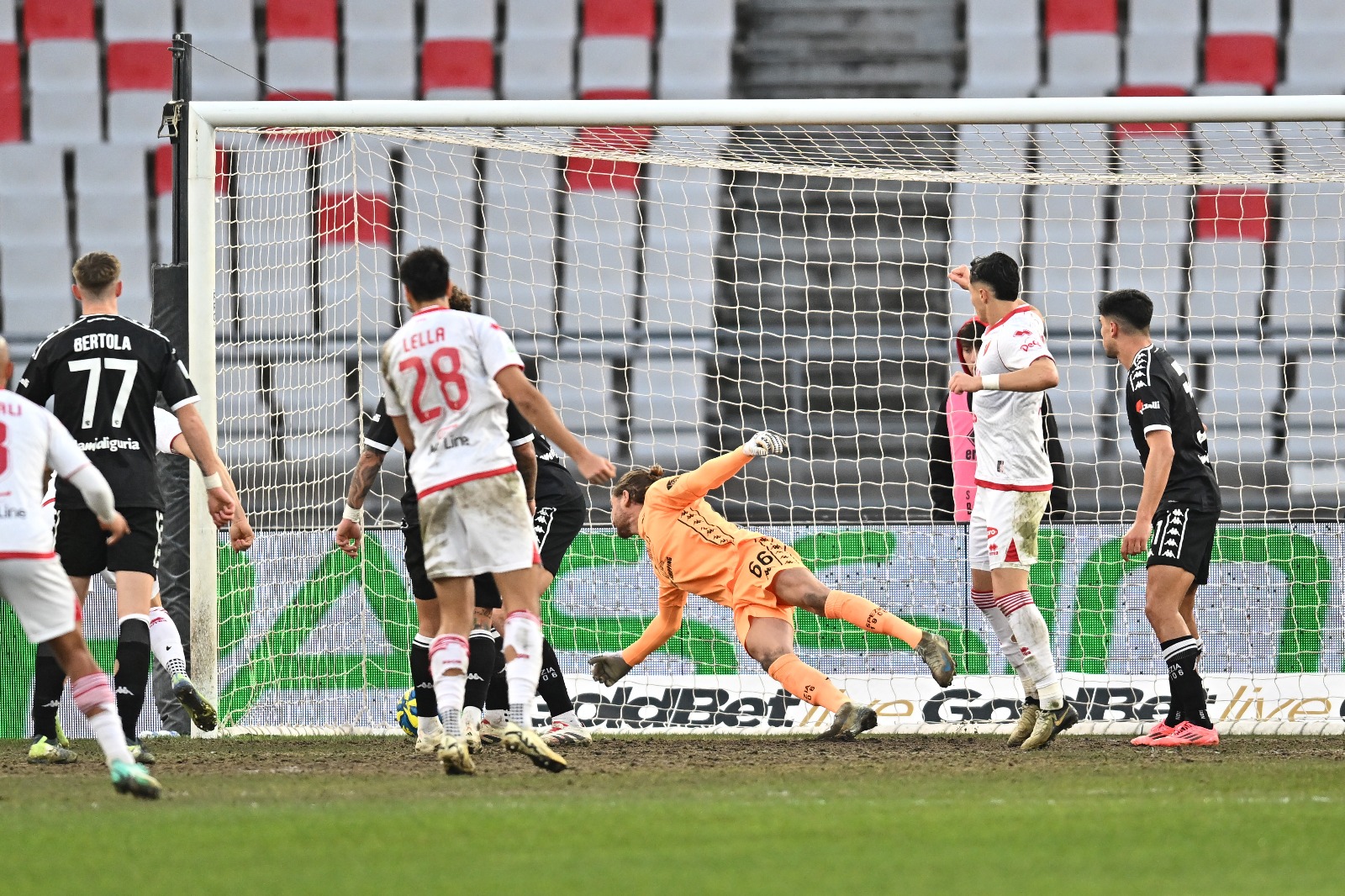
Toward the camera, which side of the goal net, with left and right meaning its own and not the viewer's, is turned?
front

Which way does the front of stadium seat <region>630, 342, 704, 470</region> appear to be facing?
toward the camera

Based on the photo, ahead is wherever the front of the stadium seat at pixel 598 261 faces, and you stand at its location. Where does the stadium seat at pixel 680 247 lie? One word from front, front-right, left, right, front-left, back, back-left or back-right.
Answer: left

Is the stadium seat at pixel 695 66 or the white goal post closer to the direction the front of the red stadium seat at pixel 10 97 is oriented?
the white goal post

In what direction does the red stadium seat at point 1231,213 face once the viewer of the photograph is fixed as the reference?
facing the viewer

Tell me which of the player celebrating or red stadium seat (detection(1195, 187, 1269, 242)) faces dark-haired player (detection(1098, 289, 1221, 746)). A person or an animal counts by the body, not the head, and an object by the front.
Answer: the red stadium seat

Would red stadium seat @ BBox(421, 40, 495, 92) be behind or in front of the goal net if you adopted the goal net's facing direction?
behind

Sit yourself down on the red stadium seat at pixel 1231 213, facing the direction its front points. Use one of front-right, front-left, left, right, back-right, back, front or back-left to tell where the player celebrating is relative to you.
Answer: front

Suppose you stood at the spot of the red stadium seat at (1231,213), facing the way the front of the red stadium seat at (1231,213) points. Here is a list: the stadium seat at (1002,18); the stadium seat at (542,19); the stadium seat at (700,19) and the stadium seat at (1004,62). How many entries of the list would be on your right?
4

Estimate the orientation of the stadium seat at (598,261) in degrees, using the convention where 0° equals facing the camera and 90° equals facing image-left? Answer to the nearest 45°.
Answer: approximately 0°

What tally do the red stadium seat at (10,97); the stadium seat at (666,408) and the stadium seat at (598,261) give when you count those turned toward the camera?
3

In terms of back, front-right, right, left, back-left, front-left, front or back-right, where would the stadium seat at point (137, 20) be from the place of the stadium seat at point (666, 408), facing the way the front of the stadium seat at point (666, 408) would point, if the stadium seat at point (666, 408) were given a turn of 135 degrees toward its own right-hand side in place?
front

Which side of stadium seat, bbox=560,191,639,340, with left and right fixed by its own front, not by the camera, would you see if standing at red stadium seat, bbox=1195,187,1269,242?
left

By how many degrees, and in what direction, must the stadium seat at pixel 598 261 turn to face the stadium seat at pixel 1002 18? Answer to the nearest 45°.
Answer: approximately 90° to its left

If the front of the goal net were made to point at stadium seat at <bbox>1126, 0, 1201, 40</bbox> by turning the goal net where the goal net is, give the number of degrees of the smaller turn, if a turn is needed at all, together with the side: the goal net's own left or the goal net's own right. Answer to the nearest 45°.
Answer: approximately 135° to the goal net's own left

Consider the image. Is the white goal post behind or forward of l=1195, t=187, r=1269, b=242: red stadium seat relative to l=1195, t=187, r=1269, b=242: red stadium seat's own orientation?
forward
